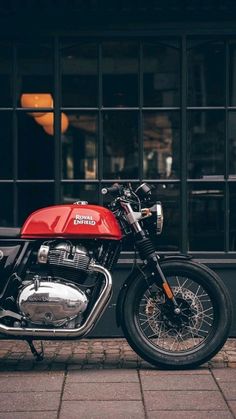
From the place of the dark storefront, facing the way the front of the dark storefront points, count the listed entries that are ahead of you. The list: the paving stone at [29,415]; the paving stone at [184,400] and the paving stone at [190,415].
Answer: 3

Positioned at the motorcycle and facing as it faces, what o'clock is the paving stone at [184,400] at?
The paving stone is roughly at 2 o'clock from the motorcycle.

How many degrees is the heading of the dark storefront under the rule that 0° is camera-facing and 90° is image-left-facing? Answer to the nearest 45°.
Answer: approximately 0°

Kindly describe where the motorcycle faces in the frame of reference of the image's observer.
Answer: facing to the right of the viewer

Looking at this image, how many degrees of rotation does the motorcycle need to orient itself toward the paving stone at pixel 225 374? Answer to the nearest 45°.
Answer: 0° — it already faces it
